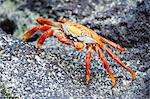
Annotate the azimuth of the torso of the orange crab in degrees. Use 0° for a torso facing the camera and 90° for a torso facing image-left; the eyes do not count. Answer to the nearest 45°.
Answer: approximately 45°
